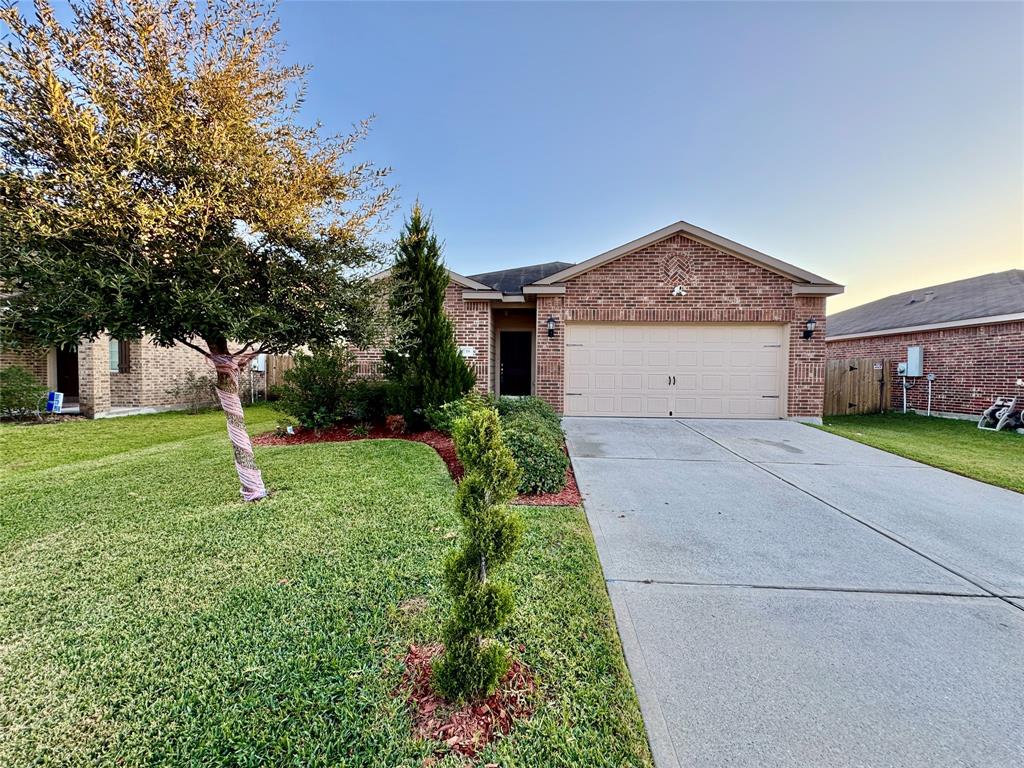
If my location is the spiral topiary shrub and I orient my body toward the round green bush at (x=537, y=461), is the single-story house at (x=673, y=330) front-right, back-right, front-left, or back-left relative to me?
front-right

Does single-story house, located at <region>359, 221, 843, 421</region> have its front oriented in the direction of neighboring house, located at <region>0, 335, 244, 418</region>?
no

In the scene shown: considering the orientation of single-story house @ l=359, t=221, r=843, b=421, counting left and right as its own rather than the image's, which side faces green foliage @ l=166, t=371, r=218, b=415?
right

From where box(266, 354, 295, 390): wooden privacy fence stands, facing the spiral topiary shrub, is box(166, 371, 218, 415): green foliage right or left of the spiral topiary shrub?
right

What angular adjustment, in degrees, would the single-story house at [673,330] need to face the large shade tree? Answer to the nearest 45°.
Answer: approximately 45° to its right

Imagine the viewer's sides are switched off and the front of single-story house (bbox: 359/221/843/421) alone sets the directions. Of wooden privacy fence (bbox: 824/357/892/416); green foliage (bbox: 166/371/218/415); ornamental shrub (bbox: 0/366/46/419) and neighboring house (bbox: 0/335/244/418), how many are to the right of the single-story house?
3

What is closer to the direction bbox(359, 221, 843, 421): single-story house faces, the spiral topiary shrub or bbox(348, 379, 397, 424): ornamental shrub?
the spiral topiary shrub

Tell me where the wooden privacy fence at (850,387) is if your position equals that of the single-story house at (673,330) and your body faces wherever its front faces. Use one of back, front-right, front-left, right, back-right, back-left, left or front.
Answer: back-left

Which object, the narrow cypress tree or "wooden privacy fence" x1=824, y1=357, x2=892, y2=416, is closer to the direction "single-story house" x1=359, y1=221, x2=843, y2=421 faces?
the narrow cypress tree

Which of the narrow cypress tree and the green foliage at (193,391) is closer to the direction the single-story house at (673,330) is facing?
the narrow cypress tree

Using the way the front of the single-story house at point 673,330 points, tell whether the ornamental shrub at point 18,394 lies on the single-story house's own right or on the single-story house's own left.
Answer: on the single-story house's own right

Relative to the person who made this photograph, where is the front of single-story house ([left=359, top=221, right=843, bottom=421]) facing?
facing the viewer

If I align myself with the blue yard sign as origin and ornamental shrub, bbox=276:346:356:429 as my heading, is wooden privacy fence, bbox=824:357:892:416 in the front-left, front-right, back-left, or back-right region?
front-left

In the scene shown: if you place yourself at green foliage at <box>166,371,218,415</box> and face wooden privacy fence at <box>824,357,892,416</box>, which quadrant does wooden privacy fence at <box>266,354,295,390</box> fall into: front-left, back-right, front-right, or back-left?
front-left

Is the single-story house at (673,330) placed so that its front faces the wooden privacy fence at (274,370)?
no

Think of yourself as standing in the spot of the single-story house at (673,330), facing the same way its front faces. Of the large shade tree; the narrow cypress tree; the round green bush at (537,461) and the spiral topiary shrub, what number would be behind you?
0
